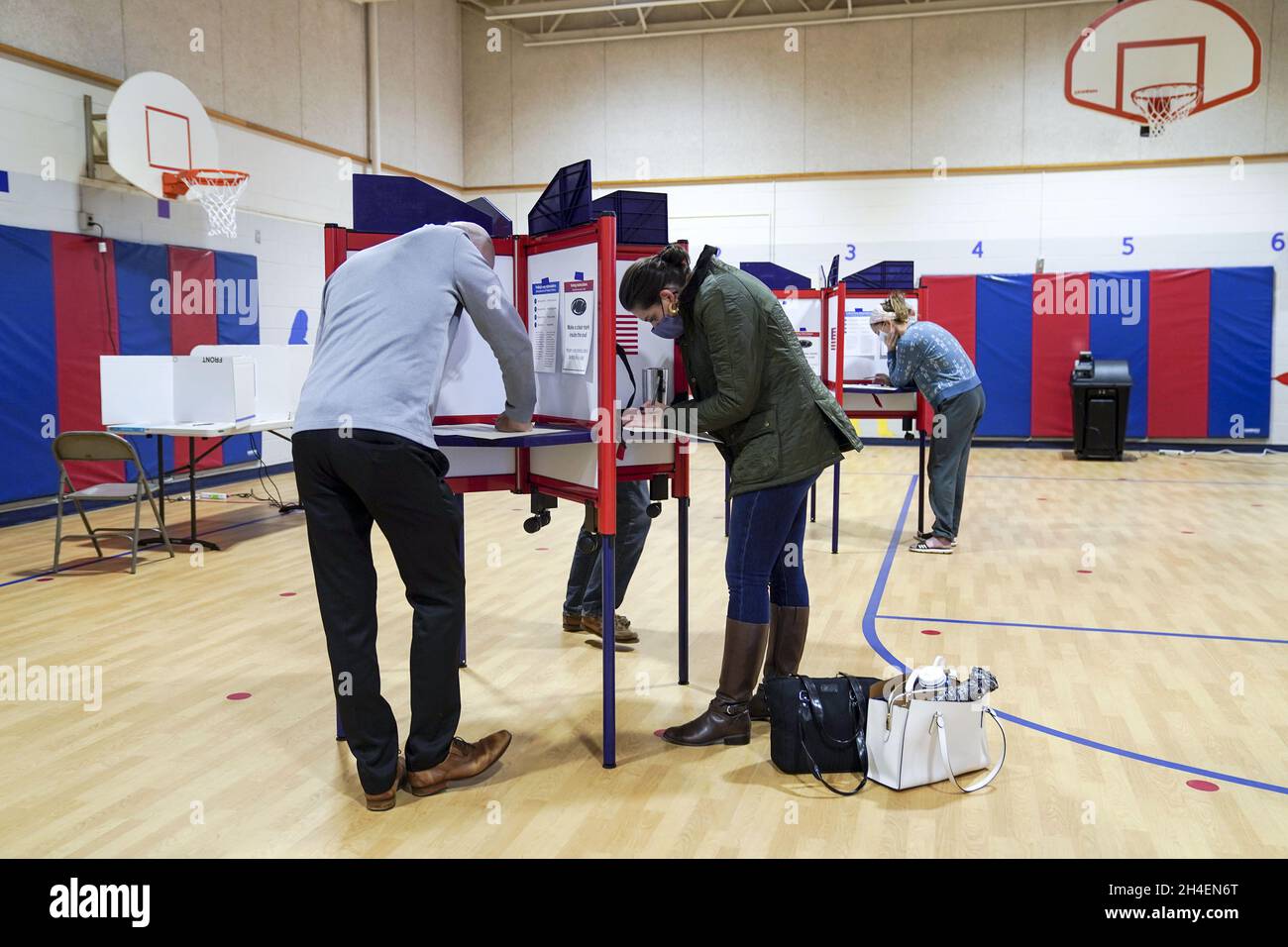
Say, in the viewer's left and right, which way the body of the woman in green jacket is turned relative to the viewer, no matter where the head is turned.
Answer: facing to the left of the viewer

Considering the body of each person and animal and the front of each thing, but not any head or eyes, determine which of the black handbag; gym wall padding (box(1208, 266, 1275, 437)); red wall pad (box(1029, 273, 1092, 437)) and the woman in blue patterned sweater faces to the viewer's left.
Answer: the woman in blue patterned sweater

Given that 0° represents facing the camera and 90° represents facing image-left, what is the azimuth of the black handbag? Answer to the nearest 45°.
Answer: approximately 0°

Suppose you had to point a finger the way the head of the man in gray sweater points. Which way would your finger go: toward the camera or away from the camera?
away from the camera

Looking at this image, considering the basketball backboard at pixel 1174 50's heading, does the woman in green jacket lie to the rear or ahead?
ahead

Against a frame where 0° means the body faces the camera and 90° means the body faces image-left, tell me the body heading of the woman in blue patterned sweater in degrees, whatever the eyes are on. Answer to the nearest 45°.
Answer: approximately 90°

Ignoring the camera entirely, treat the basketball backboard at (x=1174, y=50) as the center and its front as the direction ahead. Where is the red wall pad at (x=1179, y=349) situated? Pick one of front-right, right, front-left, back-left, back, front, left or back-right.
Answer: back

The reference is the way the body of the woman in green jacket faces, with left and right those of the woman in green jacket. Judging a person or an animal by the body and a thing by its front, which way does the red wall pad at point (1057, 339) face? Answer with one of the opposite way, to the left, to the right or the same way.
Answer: to the left

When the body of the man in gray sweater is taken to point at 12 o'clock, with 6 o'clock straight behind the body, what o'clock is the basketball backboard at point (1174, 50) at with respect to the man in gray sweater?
The basketball backboard is roughly at 12 o'clock from the man in gray sweater.

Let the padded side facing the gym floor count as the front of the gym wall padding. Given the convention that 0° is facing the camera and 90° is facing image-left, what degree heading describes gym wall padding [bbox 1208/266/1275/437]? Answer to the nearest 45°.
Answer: approximately 0°

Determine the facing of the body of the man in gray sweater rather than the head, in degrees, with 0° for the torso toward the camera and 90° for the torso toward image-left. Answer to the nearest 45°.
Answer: approximately 225°
